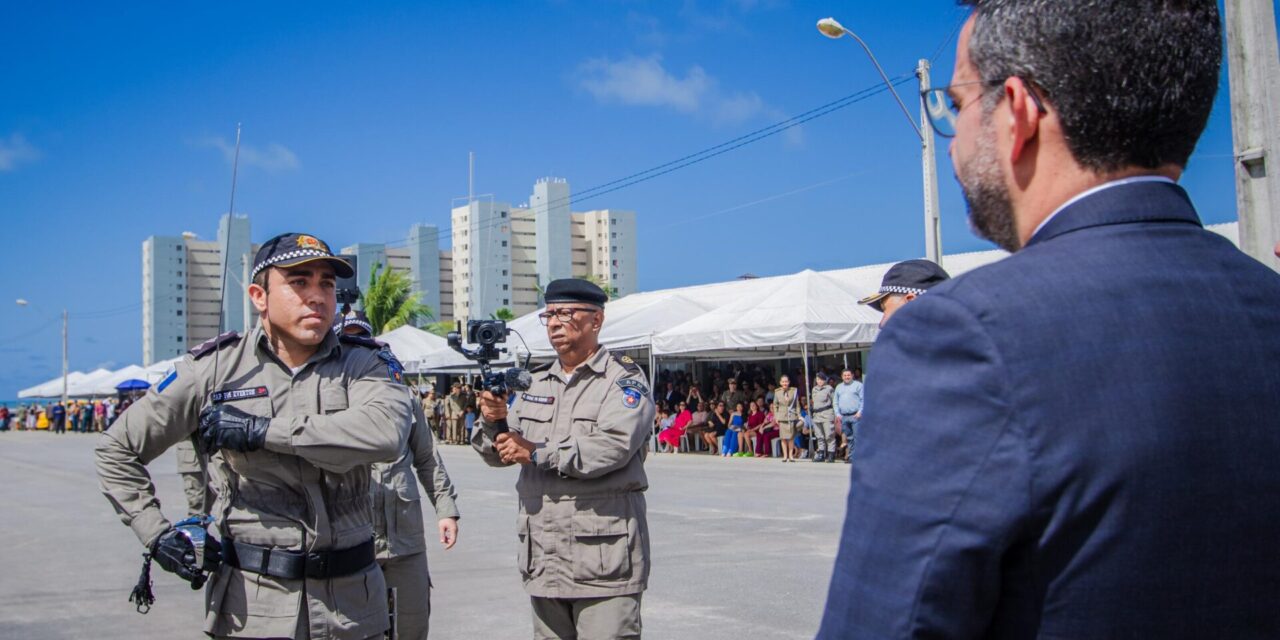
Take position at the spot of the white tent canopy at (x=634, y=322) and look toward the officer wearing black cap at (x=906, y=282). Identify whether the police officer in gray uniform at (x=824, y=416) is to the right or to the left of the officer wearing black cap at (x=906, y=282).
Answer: left

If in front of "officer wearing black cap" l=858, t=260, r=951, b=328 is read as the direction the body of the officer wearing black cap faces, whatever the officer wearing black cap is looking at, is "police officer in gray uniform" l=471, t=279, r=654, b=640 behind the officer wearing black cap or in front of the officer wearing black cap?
in front

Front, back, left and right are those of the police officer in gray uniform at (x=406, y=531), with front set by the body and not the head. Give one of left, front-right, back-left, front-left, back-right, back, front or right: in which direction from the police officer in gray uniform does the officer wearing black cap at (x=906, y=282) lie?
front-left

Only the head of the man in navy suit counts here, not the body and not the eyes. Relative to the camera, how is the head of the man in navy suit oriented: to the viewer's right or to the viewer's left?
to the viewer's left

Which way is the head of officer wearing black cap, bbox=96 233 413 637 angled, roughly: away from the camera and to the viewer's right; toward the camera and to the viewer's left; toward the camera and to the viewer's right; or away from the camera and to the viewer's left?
toward the camera and to the viewer's right

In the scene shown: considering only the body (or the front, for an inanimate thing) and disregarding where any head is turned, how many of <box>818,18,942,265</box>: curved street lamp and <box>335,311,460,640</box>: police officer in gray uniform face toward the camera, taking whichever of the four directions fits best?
1

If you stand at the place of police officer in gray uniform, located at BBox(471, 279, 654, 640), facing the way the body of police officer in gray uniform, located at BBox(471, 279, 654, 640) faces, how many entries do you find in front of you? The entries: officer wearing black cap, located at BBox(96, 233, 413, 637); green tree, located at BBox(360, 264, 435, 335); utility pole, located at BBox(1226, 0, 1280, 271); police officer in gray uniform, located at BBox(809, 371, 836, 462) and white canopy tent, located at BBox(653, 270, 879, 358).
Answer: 1

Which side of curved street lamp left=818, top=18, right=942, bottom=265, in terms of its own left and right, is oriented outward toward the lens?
left

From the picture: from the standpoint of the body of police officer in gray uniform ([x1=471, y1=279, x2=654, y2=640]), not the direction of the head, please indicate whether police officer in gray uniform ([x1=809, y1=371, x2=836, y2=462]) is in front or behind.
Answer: behind

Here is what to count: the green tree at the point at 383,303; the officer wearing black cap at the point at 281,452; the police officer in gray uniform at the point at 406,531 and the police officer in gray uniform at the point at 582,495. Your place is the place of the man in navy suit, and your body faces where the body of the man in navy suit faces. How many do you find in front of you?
4

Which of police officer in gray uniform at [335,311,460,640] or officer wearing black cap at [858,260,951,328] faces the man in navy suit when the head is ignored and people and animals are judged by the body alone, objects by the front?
the police officer in gray uniform

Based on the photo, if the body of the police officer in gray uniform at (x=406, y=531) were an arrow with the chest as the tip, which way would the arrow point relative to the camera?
toward the camera

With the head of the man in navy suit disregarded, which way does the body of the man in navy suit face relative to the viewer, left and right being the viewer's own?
facing away from the viewer and to the left of the viewer

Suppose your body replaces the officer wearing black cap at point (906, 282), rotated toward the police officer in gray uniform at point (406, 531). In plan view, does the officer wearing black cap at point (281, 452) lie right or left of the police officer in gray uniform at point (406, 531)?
left

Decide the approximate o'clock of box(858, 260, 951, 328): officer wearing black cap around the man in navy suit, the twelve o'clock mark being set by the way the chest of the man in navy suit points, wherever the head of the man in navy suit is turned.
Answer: The officer wearing black cap is roughly at 1 o'clock from the man in navy suit.
